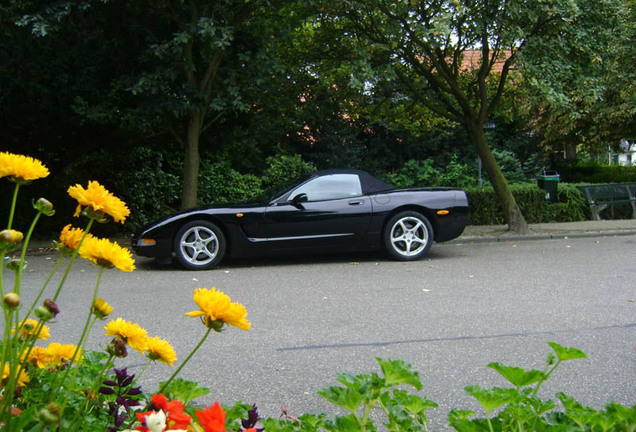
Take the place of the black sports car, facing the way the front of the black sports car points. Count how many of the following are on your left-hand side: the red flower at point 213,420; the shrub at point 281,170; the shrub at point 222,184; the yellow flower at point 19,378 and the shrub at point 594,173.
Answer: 2

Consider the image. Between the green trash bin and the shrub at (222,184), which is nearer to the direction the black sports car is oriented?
the shrub

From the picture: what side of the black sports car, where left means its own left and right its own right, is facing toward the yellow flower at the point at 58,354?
left

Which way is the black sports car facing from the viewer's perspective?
to the viewer's left

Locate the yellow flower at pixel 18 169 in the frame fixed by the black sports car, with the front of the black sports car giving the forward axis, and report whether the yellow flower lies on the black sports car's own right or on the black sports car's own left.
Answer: on the black sports car's own left

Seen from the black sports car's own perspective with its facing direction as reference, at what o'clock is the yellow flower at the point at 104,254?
The yellow flower is roughly at 9 o'clock from the black sports car.

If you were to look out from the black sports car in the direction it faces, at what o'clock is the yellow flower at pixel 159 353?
The yellow flower is roughly at 9 o'clock from the black sports car.

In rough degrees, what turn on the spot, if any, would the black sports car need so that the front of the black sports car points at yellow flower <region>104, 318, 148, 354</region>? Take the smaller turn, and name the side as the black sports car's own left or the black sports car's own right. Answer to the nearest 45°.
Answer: approximately 90° to the black sports car's own left

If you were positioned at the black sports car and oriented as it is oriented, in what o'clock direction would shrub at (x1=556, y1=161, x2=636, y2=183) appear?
The shrub is roughly at 4 o'clock from the black sports car.

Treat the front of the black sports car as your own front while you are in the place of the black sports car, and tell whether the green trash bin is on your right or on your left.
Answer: on your right

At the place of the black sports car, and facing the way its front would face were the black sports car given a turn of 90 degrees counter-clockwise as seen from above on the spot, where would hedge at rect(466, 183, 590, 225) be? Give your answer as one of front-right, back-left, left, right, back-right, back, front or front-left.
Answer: back-left

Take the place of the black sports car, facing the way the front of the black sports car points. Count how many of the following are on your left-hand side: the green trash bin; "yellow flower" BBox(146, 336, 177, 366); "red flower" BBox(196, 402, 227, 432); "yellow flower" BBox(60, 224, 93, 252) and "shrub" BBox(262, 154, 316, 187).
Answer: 3

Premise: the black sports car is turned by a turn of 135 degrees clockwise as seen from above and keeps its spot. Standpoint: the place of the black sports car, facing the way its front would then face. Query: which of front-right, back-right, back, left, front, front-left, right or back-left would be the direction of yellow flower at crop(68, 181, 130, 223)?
back-right

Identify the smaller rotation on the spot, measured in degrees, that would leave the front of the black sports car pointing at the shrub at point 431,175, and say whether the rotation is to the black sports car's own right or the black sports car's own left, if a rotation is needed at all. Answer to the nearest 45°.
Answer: approximately 90° to the black sports car's own right

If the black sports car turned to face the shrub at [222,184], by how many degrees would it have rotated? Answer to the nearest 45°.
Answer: approximately 90° to its right

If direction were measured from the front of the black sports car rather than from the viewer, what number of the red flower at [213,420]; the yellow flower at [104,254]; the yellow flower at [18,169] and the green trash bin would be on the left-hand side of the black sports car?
3

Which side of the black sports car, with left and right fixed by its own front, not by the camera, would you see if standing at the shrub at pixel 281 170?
right

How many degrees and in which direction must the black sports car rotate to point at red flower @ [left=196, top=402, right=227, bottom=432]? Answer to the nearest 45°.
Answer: approximately 90° to its left
